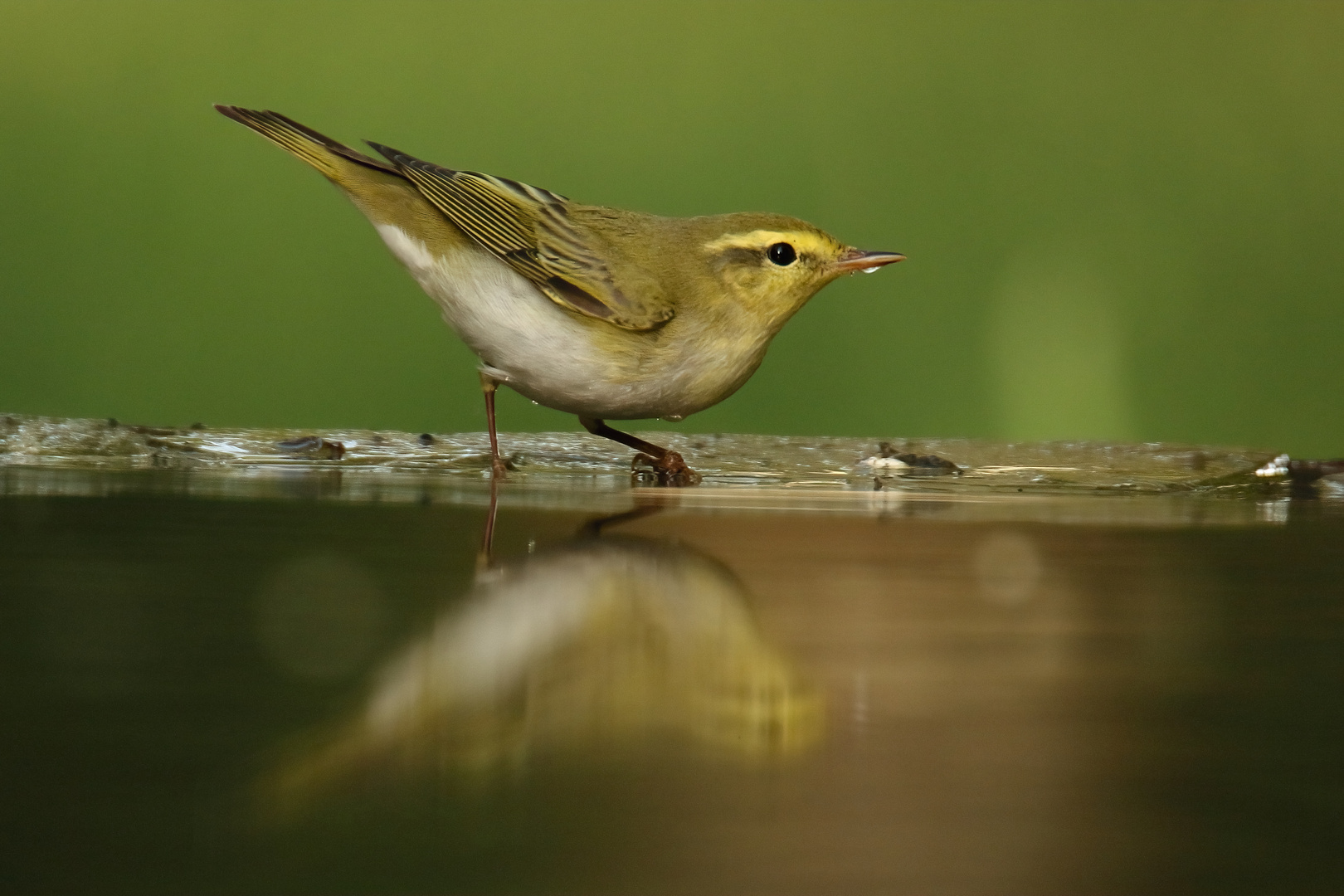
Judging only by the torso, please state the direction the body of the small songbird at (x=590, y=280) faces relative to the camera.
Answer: to the viewer's right
